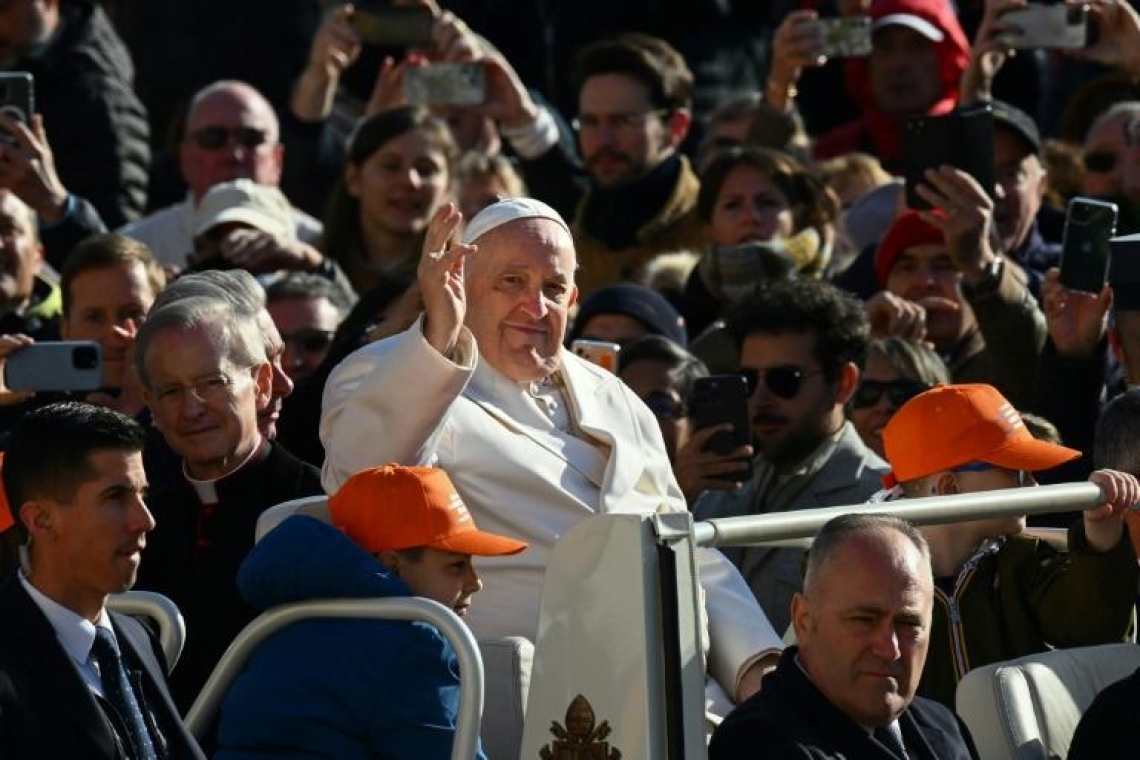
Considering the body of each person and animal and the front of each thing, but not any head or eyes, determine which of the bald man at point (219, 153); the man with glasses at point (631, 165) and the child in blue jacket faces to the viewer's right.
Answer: the child in blue jacket

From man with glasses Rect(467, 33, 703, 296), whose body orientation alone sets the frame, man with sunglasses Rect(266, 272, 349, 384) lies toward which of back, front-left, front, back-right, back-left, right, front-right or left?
front

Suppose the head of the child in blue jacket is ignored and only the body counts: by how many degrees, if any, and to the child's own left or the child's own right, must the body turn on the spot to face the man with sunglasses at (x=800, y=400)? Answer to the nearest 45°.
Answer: approximately 45° to the child's own left

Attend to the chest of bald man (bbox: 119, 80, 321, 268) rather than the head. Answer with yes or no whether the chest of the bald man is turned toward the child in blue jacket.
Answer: yes

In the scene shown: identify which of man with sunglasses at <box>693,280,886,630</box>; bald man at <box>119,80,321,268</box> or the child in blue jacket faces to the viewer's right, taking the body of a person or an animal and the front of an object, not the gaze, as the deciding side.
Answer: the child in blue jacket

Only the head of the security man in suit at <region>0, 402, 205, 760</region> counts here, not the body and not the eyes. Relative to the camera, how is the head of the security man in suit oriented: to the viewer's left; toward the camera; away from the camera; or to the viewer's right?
to the viewer's right

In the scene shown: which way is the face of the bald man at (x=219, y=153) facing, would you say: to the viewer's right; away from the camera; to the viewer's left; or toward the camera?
toward the camera

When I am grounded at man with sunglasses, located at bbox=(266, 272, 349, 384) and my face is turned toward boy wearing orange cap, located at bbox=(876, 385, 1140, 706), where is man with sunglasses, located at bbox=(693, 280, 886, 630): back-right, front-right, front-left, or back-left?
front-left

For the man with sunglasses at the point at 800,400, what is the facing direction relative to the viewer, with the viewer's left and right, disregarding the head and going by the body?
facing the viewer and to the left of the viewer

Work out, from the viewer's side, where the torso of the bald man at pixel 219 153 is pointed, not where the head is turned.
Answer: toward the camera

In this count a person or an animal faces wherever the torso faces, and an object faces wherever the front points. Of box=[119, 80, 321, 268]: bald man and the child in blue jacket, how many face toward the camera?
1

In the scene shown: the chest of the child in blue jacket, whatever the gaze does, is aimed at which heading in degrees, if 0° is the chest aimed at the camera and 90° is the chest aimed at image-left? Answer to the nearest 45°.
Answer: approximately 270°
